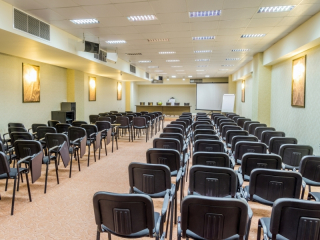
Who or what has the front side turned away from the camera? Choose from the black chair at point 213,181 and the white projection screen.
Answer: the black chair

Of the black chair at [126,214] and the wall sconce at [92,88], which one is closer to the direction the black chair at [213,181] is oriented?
the wall sconce

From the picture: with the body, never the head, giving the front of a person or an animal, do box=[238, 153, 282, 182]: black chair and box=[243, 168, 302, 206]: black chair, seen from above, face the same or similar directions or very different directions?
same or similar directions

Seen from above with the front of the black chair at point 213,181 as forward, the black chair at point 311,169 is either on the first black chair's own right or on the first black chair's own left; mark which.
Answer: on the first black chair's own right

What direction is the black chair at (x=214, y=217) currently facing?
away from the camera

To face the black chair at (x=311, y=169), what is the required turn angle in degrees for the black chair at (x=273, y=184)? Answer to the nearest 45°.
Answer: approximately 45° to its right

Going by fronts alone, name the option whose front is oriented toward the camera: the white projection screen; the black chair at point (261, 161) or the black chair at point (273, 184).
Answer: the white projection screen

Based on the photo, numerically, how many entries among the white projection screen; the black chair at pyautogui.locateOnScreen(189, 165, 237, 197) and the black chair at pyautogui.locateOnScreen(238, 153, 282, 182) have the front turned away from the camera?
2

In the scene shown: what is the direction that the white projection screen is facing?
toward the camera

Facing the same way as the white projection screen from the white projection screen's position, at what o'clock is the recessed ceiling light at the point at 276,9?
The recessed ceiling light is roughly at 12 o'clock from the white projection screen.

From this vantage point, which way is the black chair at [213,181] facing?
away from the camera

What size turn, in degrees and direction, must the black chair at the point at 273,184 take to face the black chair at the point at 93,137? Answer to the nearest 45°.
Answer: approximately 45° to its left

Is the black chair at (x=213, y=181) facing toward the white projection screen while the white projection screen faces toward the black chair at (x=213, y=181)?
yes

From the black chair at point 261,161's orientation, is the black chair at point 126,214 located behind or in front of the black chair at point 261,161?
behind

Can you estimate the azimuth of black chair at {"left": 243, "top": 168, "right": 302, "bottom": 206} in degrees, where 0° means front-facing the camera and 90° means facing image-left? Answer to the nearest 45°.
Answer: approximately 180°

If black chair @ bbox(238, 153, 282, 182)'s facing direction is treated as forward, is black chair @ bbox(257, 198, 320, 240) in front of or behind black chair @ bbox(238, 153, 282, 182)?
behind

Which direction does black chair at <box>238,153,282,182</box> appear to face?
away from the camera

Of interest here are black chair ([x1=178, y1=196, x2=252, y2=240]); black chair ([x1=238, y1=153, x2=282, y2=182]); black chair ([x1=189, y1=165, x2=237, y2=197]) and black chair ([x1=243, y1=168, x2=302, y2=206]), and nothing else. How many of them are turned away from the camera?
4

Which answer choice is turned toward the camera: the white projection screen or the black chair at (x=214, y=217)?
the white projection screen
